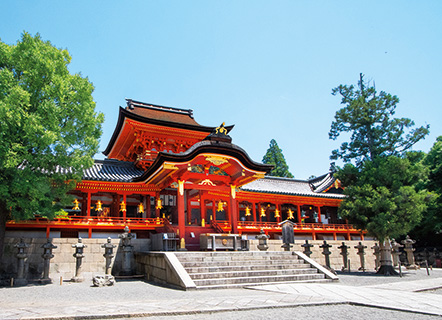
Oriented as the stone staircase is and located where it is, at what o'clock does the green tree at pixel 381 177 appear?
The green tree is roughly at 9 o'clock from the stone staircase.

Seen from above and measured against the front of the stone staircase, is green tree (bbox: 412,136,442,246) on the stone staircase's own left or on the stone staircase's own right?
on the stone staircase's own left

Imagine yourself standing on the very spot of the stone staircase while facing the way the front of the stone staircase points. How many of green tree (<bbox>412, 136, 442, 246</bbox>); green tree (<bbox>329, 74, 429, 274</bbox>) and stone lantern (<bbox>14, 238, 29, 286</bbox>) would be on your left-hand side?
2

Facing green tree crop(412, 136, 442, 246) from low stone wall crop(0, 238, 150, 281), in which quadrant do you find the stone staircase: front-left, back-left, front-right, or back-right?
front-right

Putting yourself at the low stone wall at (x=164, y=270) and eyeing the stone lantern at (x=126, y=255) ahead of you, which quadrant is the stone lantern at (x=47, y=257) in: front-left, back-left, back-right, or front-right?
front-left

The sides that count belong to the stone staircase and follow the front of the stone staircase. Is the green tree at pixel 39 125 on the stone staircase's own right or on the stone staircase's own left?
on the stone staircase's own right

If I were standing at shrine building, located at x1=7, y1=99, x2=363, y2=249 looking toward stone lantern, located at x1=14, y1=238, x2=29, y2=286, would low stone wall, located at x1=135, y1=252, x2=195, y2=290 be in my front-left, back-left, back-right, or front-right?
front-left

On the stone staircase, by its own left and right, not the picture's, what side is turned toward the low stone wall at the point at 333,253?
left

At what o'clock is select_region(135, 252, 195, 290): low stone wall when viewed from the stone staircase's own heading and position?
The low stone wall is roughly at 4 o'clock from the stone staircase.

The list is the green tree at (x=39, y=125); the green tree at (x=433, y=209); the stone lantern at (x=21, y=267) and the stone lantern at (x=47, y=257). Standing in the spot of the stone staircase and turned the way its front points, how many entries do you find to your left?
1

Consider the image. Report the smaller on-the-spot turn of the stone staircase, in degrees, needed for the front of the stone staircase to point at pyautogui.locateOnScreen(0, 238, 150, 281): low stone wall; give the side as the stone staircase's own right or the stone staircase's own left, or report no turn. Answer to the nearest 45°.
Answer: approximately 135° to the stone staircase's own right

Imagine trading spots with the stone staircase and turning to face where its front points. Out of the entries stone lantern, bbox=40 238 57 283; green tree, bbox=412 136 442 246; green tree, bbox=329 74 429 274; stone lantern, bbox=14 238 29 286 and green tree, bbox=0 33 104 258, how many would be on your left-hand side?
2

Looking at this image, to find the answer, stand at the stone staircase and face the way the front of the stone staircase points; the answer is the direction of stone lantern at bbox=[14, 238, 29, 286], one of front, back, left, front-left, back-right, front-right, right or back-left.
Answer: back-right

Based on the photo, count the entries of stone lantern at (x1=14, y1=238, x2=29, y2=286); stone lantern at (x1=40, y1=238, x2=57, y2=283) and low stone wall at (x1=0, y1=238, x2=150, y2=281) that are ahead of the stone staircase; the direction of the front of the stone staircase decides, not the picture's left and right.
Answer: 0

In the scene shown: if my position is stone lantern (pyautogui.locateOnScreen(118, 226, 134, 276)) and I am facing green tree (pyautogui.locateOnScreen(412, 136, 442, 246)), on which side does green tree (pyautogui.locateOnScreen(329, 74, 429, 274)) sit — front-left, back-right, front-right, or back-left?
front-right
